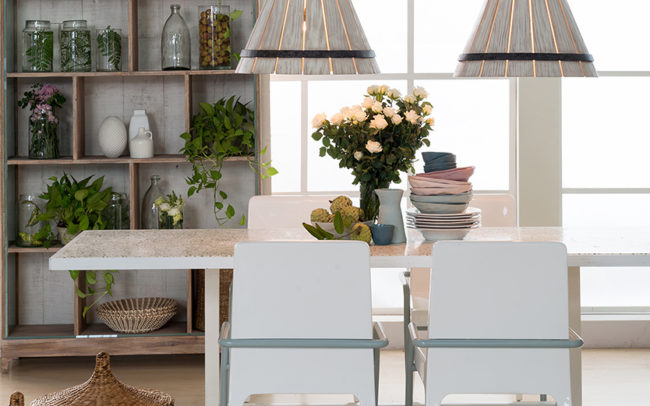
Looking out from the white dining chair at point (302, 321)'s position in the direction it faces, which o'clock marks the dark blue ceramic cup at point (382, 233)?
The dark blue ceramic cup is roughly at 1 o'clock from the white dining chair.

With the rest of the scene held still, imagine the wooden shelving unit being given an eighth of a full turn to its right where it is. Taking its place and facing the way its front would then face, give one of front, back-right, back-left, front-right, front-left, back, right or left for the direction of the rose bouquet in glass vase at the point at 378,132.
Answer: left

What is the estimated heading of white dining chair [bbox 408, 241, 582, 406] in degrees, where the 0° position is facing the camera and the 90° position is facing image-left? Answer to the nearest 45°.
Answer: approximately 180°

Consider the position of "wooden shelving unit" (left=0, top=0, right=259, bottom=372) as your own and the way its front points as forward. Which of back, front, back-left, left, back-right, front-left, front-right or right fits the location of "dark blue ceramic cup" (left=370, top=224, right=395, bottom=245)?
front-left

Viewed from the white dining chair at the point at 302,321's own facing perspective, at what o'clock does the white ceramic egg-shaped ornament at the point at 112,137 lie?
The white ceramic egg-shaped ornament is roughly at 11 o'clock from the white dining chair.

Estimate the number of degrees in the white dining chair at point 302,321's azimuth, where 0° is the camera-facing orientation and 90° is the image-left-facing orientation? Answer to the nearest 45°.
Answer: approximately 180°

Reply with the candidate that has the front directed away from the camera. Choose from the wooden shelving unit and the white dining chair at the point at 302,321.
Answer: the white dining chair

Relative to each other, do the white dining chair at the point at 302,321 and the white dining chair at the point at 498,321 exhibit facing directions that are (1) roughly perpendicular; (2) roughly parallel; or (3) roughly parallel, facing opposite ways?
roughly parallel

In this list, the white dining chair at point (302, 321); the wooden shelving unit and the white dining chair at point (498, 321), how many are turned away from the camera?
2

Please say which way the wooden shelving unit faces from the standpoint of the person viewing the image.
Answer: facing the viewer

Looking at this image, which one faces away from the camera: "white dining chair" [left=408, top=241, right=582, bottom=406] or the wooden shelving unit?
the white dining chair

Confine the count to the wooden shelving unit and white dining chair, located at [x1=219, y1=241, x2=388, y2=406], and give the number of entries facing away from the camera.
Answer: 1

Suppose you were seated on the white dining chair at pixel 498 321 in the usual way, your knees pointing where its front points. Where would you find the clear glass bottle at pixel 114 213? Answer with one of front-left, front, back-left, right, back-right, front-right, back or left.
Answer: front-left
